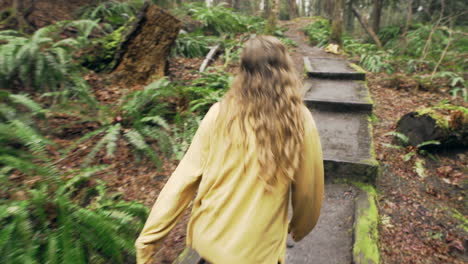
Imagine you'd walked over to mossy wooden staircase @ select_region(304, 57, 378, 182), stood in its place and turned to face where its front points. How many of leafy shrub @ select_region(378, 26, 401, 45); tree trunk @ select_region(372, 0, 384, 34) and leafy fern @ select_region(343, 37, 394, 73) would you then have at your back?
3

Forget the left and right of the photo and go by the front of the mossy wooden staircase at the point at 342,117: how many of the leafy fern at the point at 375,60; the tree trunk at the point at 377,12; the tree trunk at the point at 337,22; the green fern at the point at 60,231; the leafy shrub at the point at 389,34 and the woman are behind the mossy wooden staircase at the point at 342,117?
4

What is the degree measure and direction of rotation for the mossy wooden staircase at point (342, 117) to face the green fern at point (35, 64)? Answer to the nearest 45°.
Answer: approximately 90° to its right

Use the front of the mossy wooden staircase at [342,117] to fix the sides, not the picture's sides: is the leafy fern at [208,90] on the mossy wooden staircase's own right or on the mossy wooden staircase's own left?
on the mossy wooden staircase's own right

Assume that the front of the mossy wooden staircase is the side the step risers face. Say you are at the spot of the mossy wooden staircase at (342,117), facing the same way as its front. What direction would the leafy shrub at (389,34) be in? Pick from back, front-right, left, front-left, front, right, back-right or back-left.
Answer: back

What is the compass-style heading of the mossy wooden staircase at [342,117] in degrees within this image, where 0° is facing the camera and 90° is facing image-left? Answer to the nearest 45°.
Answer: approximately 0°

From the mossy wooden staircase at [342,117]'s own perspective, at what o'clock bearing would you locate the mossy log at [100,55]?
The mossy log is roughly at 3 o'clock from the mossy wooden staircase.

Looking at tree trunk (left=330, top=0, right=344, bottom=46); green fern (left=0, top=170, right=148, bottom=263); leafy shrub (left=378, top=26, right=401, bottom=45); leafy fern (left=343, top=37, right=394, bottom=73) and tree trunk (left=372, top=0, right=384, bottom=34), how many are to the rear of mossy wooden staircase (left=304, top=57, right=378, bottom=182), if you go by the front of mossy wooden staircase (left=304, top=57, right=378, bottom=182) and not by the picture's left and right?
4

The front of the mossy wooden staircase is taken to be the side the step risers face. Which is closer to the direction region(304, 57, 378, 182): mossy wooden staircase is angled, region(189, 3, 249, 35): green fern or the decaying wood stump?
the decaying wood stump

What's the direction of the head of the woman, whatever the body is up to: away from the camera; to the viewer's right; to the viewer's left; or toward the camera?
away from the camera

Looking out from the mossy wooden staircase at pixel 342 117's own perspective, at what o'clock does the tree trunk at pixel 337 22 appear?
The tree trunk is roughly at 6 o'clock from the mossy wooden staircase.

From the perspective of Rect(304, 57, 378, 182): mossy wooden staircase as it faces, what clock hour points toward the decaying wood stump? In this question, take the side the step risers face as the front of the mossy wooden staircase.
The decaying wood stump is roughly at 3 o'clock from the mossy wooden staircase.

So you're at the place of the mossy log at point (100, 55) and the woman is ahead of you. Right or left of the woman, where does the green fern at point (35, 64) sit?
right

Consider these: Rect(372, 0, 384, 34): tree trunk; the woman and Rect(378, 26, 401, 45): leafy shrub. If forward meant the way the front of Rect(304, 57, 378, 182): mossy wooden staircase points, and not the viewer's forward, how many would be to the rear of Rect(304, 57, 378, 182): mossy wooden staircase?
2

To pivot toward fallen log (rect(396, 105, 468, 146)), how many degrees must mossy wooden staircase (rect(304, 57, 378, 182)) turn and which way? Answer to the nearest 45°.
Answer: approximately 90° to its left

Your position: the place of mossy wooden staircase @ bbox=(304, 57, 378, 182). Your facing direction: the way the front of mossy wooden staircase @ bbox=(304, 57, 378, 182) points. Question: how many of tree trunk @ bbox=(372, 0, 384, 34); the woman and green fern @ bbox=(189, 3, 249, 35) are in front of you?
1

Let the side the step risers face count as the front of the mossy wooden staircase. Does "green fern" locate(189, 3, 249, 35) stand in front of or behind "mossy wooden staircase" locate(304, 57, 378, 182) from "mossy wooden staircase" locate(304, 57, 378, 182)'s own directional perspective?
behind
